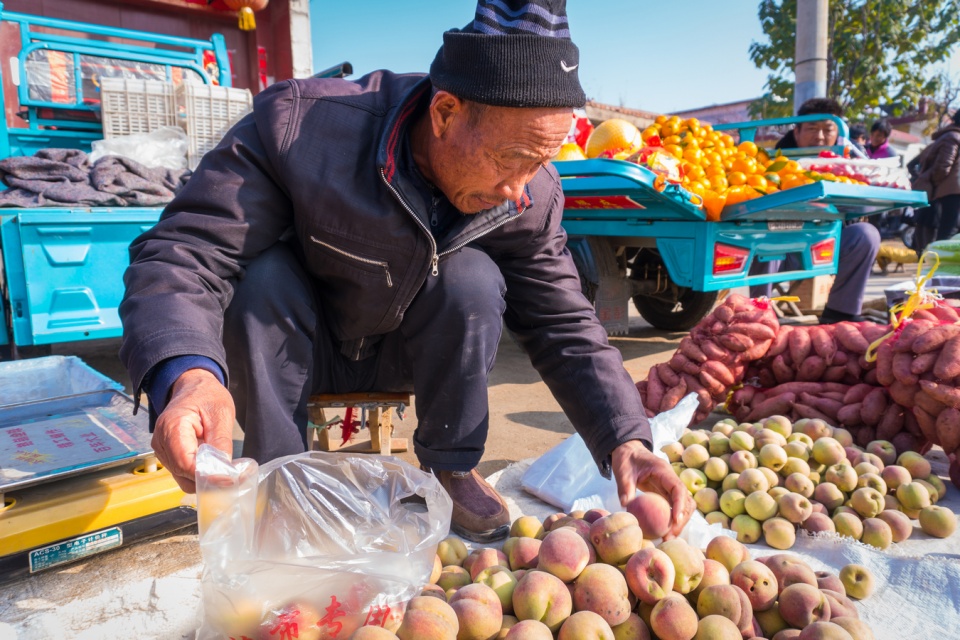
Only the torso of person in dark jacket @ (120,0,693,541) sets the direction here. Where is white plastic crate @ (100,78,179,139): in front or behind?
behind

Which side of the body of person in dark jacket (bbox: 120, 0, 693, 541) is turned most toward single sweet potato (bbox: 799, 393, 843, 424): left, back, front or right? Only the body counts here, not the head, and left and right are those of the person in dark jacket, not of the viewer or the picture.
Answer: left

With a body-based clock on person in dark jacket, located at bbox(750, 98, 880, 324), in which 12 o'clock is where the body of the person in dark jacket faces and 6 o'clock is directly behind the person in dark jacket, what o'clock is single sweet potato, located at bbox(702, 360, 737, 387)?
The single sweet potato is roughly at 12 o'clock from the person in dark jacket.

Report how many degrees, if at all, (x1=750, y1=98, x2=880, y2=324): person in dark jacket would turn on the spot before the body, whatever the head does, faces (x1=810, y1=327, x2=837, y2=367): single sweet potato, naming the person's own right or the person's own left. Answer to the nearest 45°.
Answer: approximately 45° to the person's own right

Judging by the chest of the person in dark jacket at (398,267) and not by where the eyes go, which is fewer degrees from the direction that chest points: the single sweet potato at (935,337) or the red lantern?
the single sweet potato

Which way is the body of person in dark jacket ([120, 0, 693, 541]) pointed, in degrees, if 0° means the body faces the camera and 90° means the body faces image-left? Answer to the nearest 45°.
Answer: approximately 315°

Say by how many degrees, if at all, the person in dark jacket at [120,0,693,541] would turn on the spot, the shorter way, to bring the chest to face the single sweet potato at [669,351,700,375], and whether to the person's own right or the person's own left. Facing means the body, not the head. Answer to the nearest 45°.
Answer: approximately 90° to the person's own left

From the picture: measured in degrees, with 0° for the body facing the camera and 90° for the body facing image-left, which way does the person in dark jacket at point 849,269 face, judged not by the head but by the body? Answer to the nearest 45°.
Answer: approximately 315°

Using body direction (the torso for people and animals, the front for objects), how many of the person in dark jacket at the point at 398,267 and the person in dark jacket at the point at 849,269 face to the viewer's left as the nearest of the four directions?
0

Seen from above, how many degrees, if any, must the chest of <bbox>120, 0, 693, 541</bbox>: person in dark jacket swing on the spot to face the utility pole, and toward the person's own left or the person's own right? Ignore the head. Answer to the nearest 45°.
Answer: approximately 90° to the person's own left

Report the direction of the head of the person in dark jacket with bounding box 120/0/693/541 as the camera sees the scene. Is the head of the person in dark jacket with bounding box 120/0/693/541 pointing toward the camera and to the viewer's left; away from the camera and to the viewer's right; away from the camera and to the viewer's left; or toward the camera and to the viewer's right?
toward the camera and to the viewer's right
